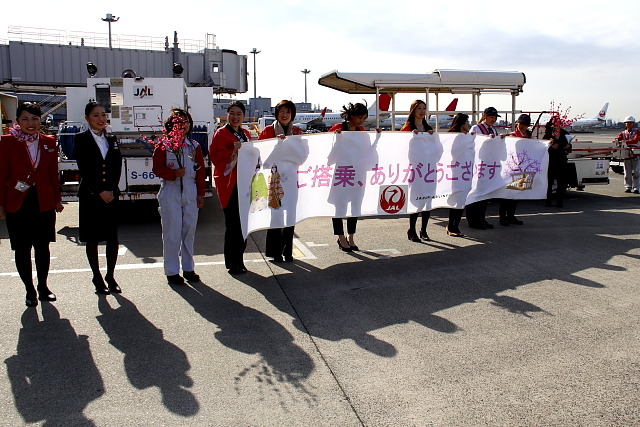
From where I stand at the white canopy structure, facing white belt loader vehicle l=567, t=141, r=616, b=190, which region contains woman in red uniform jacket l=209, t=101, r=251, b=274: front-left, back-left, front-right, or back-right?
back-right

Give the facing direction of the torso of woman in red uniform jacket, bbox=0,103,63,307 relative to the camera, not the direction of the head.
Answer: toward the camera

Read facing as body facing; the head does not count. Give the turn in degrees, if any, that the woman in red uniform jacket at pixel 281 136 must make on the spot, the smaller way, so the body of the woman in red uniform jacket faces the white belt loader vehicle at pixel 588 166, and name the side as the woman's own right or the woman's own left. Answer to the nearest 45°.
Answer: approximately 135° to the woman's own left

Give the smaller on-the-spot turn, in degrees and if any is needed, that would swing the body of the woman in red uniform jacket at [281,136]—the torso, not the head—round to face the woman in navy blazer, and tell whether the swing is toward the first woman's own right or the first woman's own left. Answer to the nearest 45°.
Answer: approximately 45° to the first woman's own right

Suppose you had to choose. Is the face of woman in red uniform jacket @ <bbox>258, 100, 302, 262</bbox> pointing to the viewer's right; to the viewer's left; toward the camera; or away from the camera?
toward the camera

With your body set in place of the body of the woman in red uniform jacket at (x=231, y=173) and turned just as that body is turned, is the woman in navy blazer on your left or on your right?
on your right

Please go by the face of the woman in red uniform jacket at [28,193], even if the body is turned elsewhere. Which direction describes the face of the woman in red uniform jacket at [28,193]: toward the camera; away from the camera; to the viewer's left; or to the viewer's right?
toward the camera

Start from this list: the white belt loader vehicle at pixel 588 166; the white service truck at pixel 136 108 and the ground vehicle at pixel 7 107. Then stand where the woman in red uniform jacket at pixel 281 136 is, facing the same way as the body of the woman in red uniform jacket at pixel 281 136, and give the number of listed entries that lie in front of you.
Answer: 0

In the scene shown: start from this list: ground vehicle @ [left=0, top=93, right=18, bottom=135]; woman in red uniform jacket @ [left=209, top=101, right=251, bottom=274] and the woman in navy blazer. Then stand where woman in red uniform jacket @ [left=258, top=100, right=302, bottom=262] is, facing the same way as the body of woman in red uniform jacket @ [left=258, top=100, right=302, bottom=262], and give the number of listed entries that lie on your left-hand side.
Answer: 0

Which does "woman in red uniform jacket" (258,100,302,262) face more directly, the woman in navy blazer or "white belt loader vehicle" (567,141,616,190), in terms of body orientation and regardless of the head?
the woman in navy blazer

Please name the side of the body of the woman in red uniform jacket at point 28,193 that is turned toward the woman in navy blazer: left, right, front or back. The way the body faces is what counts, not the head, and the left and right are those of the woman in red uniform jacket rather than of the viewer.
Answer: left

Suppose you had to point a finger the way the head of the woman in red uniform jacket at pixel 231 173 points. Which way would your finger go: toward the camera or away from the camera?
toward the camera

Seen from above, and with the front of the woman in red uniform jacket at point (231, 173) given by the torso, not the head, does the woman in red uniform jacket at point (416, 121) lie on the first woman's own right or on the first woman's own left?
on the first woman's own left

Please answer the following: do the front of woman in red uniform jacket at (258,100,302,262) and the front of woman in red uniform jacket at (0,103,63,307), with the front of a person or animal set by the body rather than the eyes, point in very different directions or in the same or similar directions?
same or similar directions

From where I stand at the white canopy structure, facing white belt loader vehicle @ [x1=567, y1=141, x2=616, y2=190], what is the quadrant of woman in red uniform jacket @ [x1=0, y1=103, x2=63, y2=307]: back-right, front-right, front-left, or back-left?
back-right

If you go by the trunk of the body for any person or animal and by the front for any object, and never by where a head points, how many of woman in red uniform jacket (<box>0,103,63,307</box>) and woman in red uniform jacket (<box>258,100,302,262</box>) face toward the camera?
2
